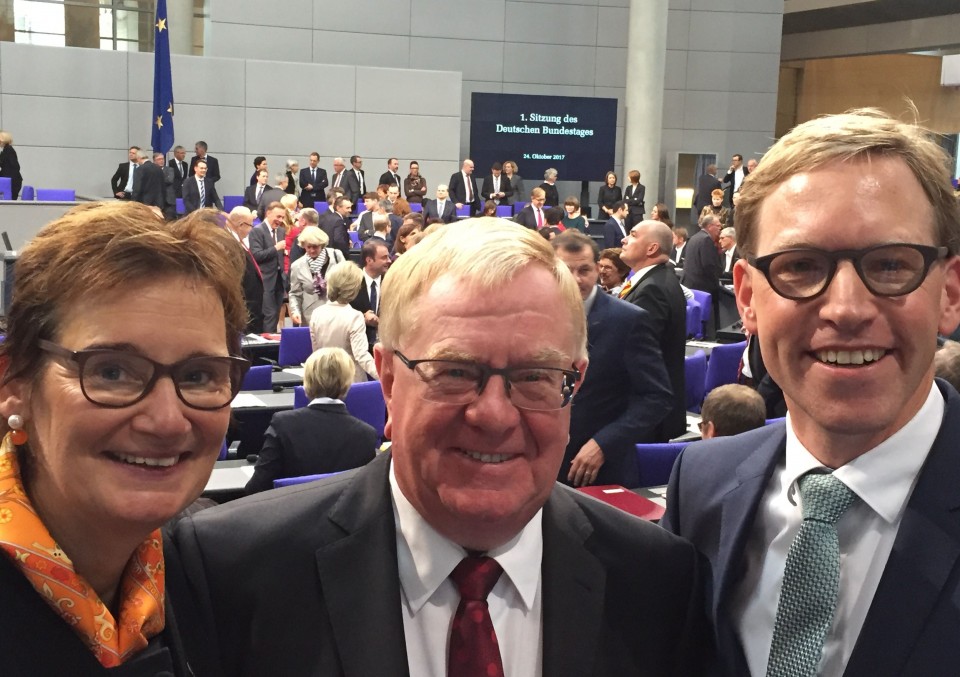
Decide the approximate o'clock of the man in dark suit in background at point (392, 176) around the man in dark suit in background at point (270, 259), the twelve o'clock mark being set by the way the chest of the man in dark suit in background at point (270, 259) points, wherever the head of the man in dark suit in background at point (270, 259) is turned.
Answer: the man in dark suit in background at point (392, 176) is roughly at 8 o'clock from the man in dark suit in background at point (270, 259).

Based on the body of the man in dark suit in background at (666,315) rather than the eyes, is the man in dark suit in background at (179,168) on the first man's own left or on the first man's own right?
on the first man's own right

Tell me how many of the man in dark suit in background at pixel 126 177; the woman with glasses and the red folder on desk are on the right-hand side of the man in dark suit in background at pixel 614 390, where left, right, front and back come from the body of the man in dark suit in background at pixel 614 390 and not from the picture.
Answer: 1

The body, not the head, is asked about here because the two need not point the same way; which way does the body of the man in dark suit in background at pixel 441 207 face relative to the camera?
toward the camera

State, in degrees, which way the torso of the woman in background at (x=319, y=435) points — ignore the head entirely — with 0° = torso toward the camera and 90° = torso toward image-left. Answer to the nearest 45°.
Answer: approximately 180°

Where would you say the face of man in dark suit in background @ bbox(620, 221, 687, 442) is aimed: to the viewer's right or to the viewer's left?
to the viewer's left

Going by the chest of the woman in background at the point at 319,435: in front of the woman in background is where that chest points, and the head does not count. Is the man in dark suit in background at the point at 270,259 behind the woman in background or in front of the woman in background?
in front

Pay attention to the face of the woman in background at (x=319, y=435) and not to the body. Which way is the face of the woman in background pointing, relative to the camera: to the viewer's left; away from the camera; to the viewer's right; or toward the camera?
away from the camera

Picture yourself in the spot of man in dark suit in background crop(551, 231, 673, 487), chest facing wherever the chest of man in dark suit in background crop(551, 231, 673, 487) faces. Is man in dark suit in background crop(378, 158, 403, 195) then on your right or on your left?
on your right

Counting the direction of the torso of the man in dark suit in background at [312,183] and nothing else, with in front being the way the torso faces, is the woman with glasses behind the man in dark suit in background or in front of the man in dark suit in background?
in front

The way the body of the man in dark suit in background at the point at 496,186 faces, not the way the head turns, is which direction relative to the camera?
toward the camera

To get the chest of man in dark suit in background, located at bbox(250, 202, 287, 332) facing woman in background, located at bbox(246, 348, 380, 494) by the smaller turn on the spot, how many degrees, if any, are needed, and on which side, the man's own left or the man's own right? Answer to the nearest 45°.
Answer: approximately 45° to the man's own right

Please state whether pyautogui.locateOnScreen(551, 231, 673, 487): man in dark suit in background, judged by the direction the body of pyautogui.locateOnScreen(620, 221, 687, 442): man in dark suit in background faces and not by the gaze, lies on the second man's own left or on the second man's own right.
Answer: on the second man's own left

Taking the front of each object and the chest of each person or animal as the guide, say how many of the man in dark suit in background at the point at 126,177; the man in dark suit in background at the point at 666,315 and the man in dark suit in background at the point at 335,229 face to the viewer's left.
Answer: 1

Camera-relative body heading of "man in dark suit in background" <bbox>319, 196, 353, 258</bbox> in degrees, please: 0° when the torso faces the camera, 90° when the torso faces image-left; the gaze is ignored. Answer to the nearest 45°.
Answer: approximately 315°
